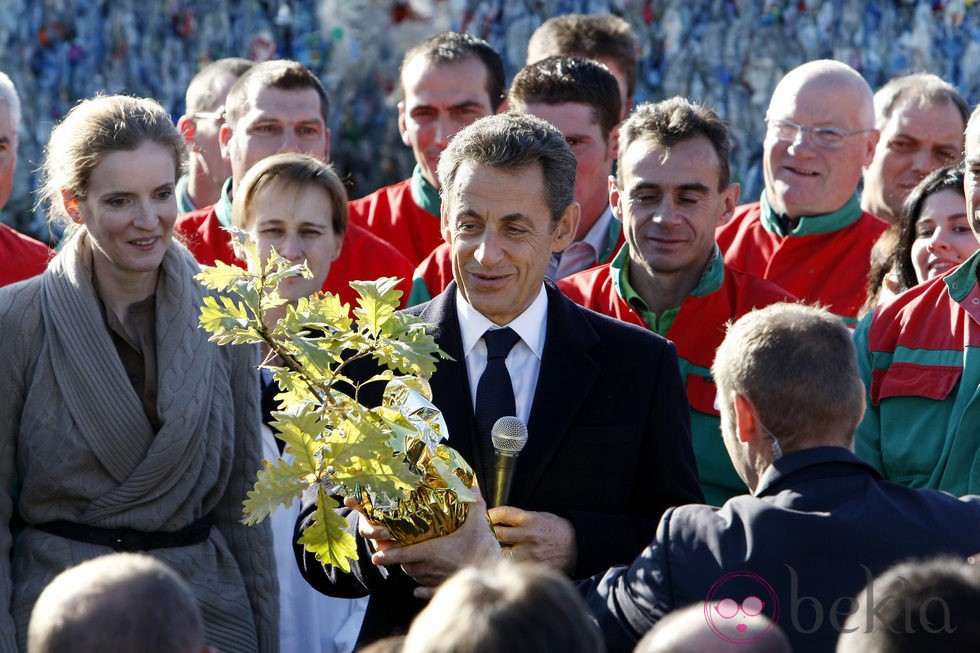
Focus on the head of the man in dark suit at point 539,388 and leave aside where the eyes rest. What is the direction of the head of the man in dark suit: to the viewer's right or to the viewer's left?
to the viewer's left

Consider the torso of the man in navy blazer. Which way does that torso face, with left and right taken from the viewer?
facing away from the viewer and to the left of the viewer

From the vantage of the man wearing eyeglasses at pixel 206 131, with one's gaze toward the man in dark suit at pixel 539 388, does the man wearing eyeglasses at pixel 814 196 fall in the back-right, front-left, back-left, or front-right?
front-left

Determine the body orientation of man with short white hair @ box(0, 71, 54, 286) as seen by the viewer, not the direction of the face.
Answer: toward the camera

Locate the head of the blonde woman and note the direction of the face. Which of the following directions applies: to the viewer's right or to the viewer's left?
to the viewer's right

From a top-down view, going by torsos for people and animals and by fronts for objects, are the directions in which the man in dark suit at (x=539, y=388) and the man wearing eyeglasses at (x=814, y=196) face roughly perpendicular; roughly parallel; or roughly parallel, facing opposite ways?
roughly parallel

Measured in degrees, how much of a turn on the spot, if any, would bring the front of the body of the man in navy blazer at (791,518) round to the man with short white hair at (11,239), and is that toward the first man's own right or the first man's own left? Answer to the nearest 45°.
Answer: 0° — they already face them

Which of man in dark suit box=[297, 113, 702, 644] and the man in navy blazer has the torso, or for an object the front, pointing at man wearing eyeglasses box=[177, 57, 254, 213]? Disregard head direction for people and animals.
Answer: the man in navy blazer

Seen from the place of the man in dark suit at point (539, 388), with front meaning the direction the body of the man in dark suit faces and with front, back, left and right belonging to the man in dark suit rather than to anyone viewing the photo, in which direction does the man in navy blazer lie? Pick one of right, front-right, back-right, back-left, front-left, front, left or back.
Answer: left

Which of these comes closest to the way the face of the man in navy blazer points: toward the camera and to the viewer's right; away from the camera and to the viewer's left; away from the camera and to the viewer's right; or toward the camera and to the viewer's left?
away from the camera and to the viewer's left

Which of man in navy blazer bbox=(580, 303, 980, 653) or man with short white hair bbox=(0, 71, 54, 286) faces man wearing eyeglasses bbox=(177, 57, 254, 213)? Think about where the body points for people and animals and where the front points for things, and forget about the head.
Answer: the man in navy blazer

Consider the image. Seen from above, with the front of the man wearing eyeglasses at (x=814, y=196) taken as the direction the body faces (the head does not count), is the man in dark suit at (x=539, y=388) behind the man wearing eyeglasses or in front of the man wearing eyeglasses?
in front

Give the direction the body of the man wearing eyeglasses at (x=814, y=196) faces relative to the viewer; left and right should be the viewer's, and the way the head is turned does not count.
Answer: facing the viewer and to the left of the viewer

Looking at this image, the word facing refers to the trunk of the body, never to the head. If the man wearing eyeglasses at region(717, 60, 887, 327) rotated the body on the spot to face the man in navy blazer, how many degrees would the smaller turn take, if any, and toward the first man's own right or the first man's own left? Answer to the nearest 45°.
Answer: approximately 45° to the first man's own left
